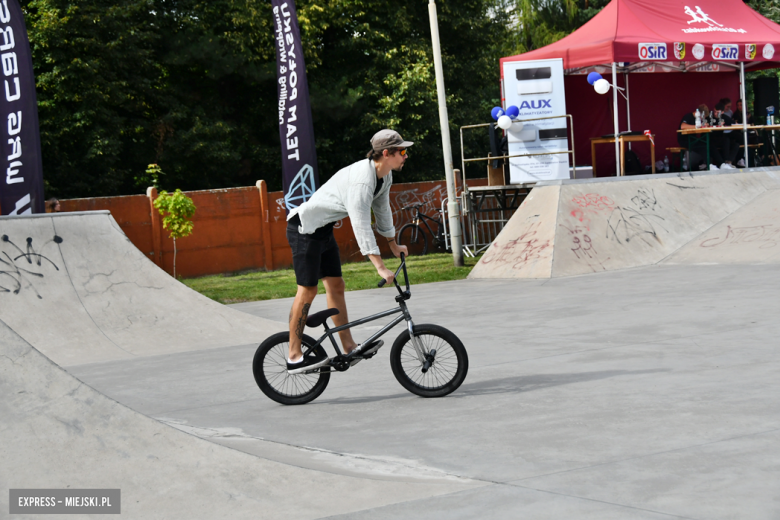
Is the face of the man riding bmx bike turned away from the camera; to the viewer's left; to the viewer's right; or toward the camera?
to the viewer's right

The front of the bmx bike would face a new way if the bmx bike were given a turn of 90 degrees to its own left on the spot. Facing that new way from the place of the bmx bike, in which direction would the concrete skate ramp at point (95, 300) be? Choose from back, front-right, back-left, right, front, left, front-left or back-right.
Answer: front-left

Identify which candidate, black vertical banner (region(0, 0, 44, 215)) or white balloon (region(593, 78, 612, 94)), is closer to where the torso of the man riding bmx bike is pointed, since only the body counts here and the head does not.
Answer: the white balloon

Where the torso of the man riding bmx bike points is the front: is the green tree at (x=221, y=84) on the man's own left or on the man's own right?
on the man's own left

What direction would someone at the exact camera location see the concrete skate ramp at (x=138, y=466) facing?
facing to the right of the viewer

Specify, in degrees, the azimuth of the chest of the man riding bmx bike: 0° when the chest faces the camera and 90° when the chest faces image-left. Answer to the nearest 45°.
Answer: approximately 270°

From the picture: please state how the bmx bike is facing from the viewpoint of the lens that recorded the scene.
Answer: facing to the right of the viewer
